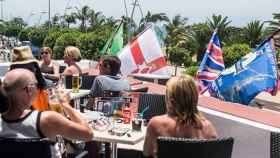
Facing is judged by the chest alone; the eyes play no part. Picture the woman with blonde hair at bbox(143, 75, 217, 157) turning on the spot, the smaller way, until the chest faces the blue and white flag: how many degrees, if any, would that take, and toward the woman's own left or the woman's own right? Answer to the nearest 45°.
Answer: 0° — they already face it

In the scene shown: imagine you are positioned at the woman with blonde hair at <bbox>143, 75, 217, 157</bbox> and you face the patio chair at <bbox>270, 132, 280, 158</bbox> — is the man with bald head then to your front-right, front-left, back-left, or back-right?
back-right

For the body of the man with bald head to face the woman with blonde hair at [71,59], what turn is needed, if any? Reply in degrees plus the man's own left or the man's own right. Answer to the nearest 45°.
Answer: approximately 45° to the man's own left

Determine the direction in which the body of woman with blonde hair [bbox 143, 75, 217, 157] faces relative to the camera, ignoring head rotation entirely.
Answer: away from the camera

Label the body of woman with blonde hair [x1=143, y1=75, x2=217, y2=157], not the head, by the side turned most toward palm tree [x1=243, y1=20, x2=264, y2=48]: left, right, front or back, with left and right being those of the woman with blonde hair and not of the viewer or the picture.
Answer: front

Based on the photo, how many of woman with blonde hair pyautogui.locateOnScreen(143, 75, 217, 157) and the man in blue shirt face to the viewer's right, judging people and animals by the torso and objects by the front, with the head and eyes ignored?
0

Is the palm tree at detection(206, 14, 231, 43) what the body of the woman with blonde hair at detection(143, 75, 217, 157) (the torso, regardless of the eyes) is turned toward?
yes

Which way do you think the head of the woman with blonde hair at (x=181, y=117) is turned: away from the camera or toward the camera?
away from the camera
